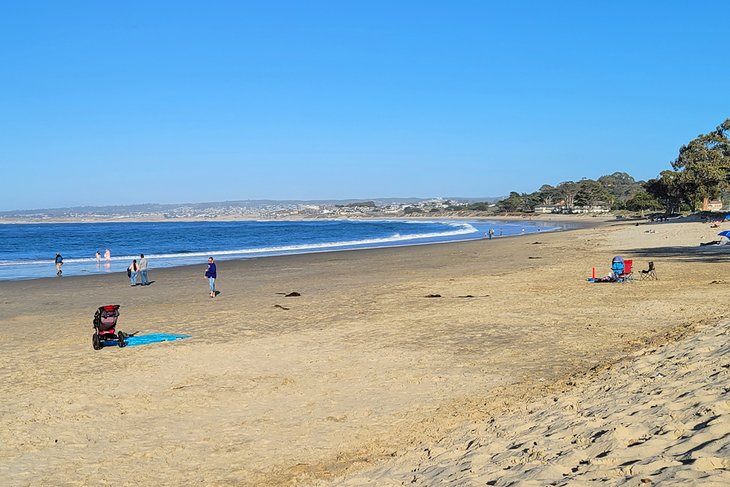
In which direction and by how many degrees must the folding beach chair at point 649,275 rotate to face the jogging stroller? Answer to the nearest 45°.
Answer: approximately 45° to its left

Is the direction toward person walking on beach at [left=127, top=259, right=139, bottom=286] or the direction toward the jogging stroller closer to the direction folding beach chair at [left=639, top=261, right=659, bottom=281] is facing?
the person walking on beach

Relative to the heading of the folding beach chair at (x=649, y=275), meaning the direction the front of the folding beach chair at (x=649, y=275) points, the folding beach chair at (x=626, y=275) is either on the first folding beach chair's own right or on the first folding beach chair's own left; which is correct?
on the first folding beach chair's own left

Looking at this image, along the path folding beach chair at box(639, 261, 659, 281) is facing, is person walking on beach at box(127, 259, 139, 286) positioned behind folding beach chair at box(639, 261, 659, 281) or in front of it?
in front

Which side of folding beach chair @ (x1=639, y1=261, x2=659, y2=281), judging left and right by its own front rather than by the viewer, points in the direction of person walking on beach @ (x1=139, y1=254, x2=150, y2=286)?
front

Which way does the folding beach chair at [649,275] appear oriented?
to the viewer's left
